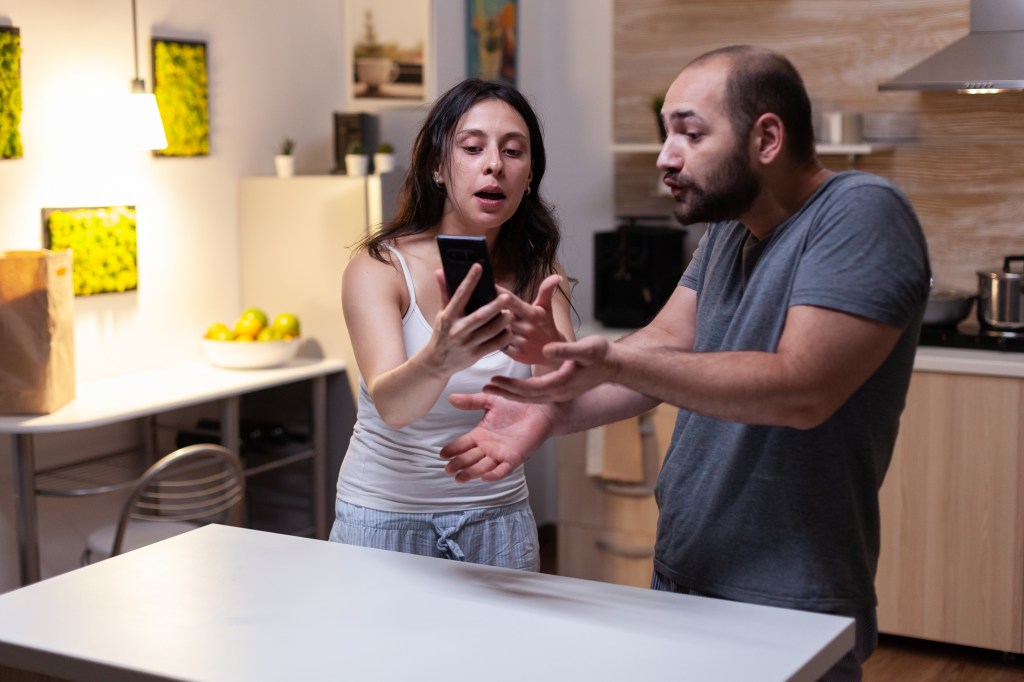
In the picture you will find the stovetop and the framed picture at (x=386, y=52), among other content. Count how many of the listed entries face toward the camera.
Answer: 2

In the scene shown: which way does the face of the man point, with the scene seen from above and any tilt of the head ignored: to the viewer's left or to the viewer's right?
to the viewer's left

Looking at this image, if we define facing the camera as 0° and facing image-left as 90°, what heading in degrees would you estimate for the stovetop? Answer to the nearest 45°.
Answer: approximately 0°

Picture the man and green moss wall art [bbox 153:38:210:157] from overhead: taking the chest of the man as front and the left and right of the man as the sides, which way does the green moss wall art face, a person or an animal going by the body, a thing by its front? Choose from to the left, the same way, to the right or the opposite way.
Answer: to the left
